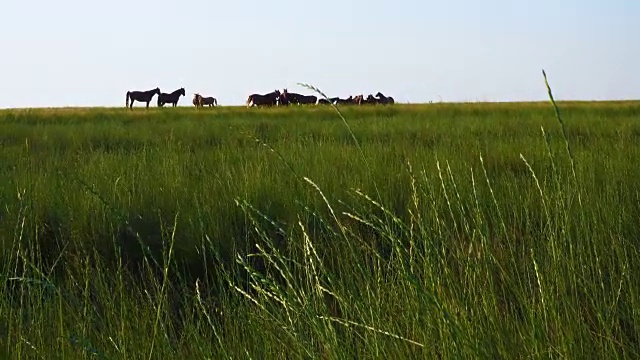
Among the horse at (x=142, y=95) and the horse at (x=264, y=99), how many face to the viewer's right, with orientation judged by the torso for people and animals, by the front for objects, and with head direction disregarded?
2

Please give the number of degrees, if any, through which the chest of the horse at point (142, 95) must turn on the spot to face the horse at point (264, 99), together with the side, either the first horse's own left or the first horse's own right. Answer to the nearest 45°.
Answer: approximately 45° to the first horse's own right

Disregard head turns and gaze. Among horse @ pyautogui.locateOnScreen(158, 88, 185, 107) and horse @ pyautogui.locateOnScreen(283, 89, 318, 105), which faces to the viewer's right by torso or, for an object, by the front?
horse @ pyautogui.locateOnScreen(158, 88, 185, 107)

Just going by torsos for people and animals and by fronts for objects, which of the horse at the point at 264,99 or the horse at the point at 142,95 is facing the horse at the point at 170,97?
the horse at the point at 142,95

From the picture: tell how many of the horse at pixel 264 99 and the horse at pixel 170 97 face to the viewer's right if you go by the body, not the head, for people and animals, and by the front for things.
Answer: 2

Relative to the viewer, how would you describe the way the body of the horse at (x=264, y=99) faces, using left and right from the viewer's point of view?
facing to the right of the viewer

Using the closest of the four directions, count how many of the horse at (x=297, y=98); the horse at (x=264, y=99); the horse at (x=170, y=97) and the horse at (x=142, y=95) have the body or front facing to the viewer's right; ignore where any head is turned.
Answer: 3

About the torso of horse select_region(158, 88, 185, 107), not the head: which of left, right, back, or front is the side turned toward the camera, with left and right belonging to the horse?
right

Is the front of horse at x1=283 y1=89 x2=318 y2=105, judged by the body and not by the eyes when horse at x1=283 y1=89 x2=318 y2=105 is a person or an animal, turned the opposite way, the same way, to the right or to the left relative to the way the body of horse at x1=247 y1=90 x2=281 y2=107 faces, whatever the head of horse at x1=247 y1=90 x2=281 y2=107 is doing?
the opposite way
